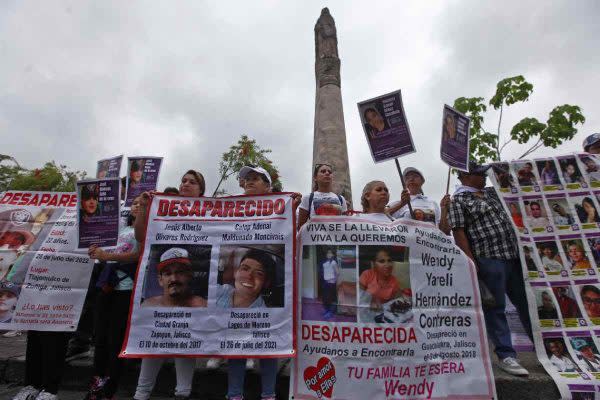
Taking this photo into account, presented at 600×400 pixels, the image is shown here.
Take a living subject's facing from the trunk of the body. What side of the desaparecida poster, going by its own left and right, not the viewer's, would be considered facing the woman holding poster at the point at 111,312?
right

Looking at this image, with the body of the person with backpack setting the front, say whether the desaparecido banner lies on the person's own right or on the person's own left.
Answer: on the person's own right

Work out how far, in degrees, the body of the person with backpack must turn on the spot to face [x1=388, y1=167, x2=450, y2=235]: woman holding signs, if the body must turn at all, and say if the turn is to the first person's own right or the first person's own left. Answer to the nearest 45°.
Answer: approximately 90° to the first person's own left

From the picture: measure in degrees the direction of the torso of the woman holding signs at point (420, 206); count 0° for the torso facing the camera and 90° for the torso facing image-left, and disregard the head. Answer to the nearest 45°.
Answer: approximately 0°

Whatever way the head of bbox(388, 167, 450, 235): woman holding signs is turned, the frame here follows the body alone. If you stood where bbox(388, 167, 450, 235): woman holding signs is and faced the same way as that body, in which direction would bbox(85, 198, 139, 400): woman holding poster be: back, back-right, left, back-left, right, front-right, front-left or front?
front-right
